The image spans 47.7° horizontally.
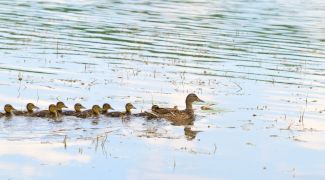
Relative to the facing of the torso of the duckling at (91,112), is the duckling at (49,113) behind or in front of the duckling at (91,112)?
behind

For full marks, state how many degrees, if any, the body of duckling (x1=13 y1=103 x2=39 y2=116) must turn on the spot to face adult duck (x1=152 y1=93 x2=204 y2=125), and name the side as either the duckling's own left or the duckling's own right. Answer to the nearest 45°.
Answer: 0° — it already faces it

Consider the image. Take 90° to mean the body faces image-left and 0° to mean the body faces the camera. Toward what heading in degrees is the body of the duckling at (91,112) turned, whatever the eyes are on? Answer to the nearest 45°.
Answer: approximately 270°

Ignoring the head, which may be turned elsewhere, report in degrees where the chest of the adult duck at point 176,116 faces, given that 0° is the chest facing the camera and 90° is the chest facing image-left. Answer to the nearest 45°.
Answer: approximately 270°

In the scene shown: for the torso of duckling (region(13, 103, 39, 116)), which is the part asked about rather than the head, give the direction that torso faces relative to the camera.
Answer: to the viewer's right

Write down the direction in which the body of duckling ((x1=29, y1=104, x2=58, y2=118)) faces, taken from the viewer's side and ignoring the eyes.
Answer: to the viewer's right

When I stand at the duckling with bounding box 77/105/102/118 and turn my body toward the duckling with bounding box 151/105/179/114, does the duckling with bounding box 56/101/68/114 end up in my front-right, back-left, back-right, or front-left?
back-left

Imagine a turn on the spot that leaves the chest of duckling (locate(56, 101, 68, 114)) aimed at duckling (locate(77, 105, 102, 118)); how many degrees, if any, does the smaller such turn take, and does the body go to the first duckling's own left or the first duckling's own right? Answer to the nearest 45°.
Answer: approximately 45° to the first duckling's own right

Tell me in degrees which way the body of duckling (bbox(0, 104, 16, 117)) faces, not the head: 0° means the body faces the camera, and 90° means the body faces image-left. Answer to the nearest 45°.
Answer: approximately 270°

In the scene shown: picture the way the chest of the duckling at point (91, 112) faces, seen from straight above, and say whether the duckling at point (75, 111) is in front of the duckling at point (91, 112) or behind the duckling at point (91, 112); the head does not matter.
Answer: behind
